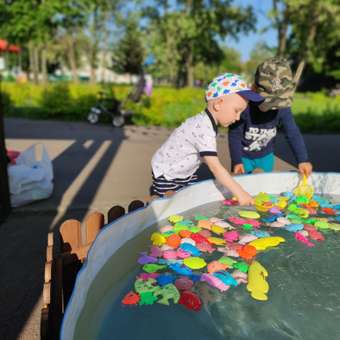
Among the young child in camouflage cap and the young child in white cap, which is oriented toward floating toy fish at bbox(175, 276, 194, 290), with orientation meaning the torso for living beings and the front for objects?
the young child in camouflage cap

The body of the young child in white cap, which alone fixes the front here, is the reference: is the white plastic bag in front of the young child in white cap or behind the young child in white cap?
behind

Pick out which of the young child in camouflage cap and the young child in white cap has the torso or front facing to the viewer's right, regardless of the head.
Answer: the young child in white cap

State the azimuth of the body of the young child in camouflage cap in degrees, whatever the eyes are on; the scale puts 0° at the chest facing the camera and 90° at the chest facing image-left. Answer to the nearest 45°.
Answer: approximately 0°

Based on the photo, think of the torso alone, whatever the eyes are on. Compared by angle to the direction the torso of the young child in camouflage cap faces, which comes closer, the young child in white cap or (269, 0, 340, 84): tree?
the young child in white cap

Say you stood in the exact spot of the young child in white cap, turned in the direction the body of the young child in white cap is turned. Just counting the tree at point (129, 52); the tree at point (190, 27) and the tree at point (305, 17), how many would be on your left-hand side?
3

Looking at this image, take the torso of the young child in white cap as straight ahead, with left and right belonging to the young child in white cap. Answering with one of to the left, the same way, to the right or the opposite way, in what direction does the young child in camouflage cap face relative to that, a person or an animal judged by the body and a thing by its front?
to the right

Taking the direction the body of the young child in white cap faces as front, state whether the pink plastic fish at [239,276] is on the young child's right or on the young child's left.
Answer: on the young child's right

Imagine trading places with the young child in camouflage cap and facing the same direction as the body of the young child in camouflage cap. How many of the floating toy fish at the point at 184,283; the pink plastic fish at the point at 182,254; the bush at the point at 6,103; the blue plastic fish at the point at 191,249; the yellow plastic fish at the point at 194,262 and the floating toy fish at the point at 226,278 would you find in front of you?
5

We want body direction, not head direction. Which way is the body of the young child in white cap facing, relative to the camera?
to the viewer's right
